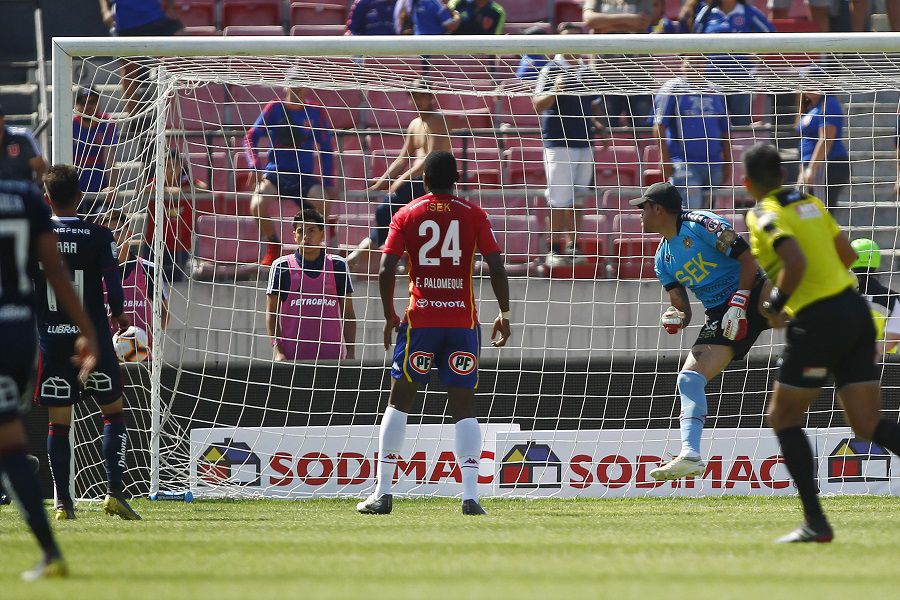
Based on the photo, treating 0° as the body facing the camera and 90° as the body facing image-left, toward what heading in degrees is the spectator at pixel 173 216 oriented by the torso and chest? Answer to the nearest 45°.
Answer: approximately 0°

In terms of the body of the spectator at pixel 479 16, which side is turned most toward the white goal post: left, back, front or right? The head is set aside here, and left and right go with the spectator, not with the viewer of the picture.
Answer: front

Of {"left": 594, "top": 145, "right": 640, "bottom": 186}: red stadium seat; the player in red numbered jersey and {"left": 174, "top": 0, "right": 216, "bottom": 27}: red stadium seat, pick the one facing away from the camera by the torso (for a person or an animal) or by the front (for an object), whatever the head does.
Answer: the player in red numbered jersey

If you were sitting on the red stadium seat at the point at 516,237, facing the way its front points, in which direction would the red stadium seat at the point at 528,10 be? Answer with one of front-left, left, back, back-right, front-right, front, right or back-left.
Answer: back

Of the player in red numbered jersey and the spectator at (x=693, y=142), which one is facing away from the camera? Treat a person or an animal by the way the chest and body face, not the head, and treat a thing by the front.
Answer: the player in red numbered jersey

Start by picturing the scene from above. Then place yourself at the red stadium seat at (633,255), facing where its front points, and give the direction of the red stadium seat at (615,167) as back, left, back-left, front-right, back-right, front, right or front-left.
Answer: back

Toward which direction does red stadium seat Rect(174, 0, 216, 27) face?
toward the camera

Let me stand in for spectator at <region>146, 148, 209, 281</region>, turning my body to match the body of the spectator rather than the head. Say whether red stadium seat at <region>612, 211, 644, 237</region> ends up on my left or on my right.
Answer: on my left

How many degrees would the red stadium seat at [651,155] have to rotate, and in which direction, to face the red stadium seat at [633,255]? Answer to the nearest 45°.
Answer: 0° — it already faces it

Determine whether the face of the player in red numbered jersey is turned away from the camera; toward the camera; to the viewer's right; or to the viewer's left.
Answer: away from the camera

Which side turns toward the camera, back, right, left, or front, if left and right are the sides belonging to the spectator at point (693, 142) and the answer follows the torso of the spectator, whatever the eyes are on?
front

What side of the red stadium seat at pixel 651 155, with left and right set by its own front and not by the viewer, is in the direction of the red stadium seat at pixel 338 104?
right

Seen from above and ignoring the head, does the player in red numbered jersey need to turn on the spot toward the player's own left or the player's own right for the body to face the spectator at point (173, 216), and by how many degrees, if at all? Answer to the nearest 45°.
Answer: approximately 45° to the player's own left

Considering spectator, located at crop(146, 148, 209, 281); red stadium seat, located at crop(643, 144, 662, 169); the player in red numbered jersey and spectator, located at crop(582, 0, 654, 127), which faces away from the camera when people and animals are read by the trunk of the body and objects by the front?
the player in red numbered jersey

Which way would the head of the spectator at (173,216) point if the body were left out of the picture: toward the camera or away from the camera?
toward the camera

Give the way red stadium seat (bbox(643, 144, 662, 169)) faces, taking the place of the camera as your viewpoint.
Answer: facing the viewer

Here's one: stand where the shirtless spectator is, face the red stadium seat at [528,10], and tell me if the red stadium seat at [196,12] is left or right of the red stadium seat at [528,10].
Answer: left
